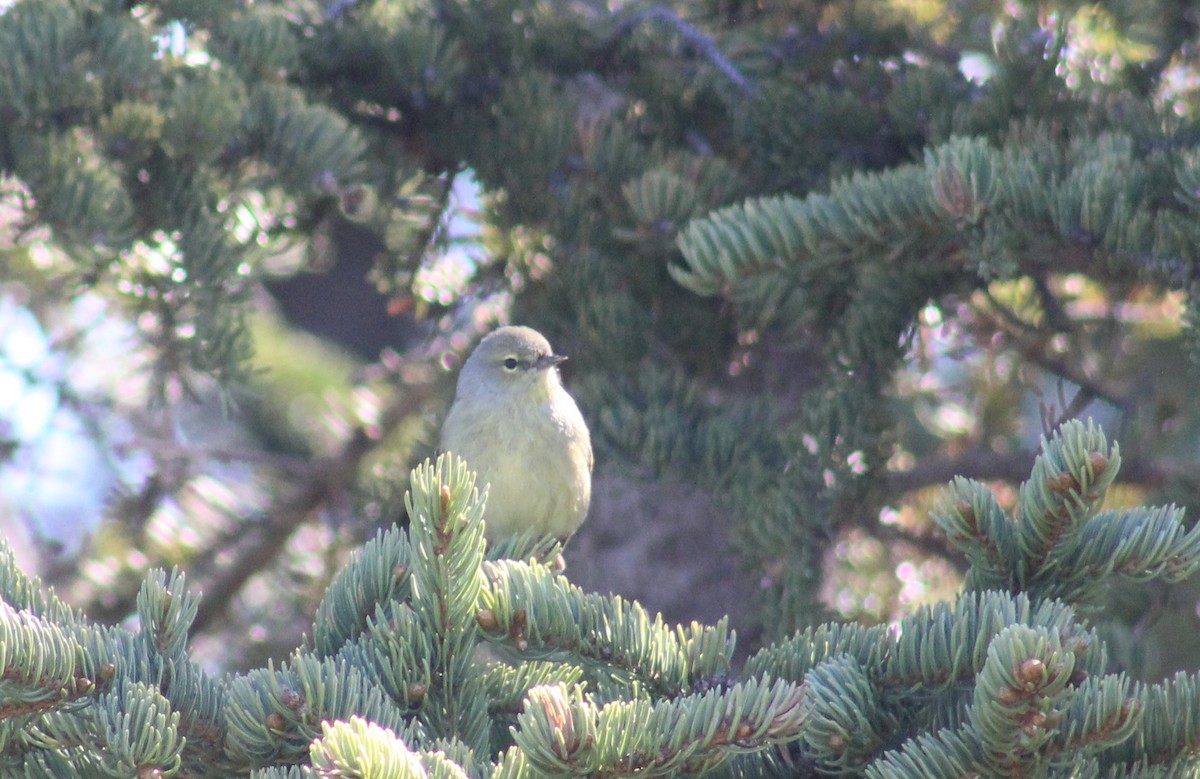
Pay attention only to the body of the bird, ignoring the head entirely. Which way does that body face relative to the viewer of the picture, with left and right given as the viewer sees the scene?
facing the viewer and to the right of the viewer
